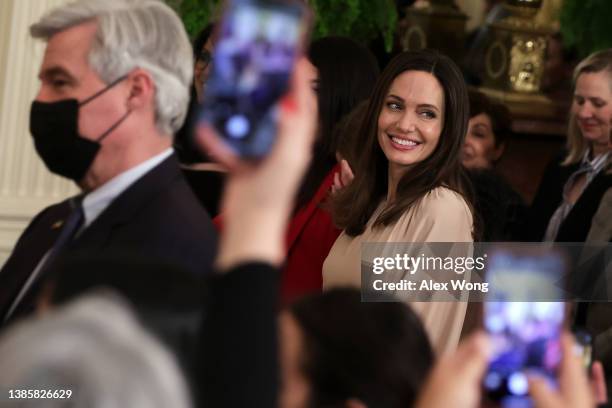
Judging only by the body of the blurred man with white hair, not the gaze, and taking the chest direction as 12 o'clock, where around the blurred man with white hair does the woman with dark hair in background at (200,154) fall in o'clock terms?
The woman with dark hair in background is roughly at 5 o'clock from the blurred man with white hair.

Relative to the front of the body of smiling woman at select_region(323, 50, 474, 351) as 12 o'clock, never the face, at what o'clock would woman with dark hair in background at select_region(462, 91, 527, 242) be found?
The woman with dark hair in background is roughly at 5 o'clock from the smiling woman.

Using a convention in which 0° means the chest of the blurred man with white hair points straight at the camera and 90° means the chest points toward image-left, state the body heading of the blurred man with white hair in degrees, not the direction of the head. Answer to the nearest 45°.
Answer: approximately 45°

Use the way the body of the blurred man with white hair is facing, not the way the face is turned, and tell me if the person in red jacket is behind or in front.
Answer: behind

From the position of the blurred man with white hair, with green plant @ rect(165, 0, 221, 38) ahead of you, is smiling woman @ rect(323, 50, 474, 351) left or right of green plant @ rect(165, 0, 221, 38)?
right

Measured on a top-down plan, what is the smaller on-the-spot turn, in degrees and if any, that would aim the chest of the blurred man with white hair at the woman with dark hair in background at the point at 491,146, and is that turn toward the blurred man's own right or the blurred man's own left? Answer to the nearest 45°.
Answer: approximately 180°
